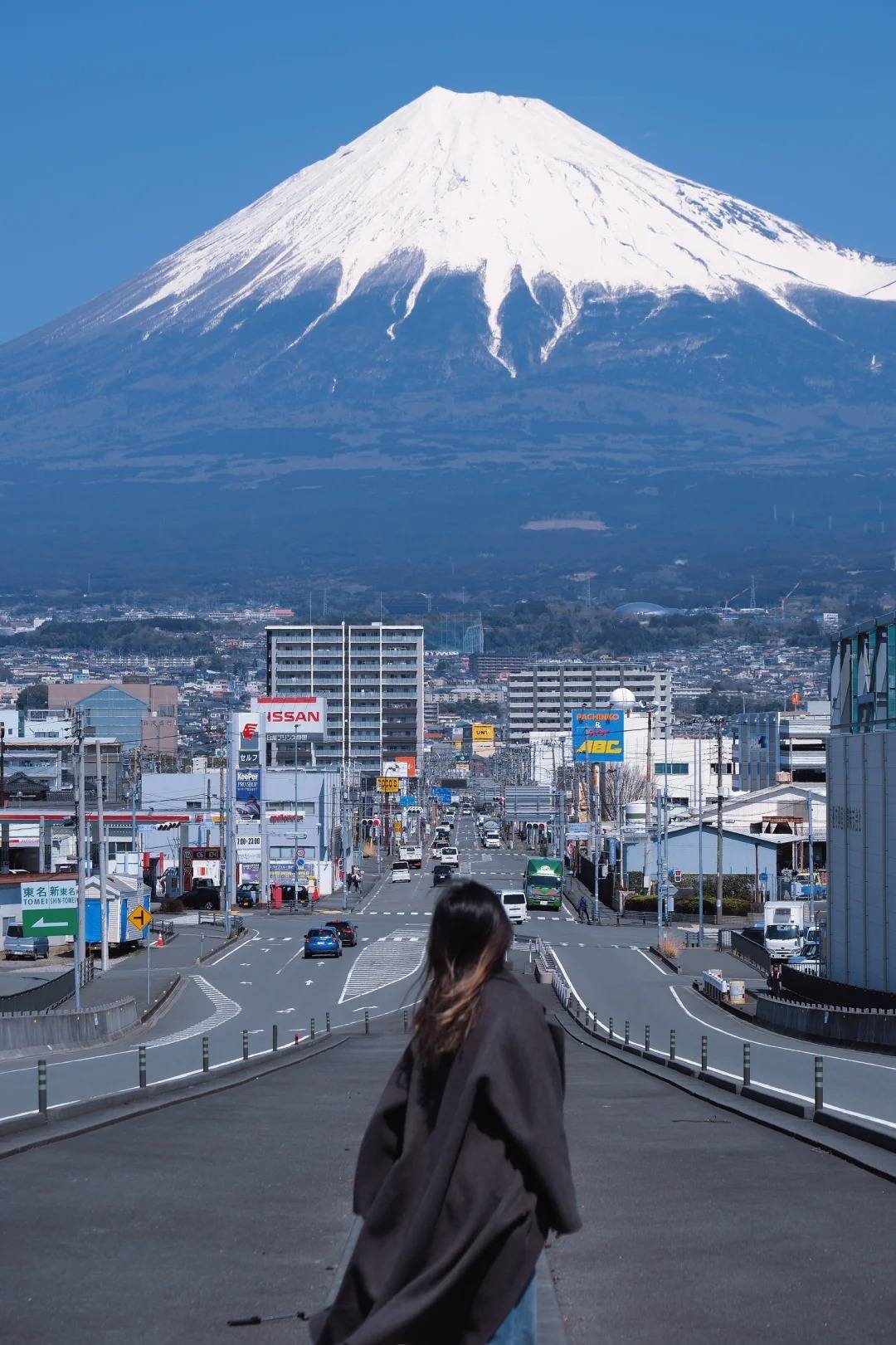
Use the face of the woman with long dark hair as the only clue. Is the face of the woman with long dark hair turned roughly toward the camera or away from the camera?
away from the camera

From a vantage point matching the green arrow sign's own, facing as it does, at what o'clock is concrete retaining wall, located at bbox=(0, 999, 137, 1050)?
The concrete retaining wall is roughly at 12 o'clock from the green arrow sign.

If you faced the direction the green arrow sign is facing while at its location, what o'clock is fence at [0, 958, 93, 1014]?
The fence is roughly at 12 o'clock from the green arrow sign.

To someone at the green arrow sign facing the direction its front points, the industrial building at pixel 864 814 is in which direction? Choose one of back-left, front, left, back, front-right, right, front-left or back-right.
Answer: front-left

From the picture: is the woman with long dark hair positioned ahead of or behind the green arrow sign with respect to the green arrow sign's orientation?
ahead

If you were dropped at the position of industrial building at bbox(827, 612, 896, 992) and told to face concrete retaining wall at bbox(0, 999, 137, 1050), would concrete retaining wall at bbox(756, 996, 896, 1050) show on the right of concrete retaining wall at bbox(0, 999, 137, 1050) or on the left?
left

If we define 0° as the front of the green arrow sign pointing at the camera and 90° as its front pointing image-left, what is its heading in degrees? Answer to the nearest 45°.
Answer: approximately 0°
